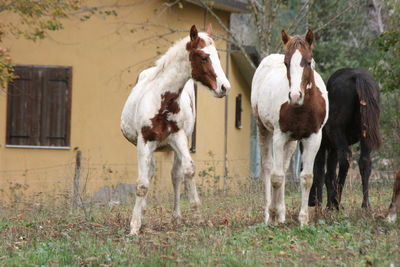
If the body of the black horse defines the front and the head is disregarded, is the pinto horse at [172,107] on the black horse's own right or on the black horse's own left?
on the black horse's own left

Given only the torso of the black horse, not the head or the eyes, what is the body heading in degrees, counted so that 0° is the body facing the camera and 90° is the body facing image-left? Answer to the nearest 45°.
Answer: approximately 135°

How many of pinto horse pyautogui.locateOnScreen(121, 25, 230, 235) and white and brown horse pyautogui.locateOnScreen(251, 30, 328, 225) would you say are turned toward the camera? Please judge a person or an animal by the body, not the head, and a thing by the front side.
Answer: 2

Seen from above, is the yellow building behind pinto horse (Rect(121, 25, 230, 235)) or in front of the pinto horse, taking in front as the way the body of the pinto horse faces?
behind

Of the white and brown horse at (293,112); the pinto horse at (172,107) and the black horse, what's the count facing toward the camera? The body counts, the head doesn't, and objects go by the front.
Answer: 2

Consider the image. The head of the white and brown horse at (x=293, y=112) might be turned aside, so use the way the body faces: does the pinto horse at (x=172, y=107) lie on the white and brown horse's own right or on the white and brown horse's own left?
on the white and brown horse's own right

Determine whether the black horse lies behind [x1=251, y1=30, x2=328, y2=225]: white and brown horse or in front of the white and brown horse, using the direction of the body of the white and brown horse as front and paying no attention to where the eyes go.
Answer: behind

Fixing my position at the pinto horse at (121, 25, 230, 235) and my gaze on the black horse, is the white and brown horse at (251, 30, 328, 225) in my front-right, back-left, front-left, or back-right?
front-right

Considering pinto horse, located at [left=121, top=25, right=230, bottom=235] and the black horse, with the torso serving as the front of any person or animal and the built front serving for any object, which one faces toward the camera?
the pinto horse

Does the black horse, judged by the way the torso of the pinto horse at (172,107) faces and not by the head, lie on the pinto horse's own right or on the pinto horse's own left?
on the pinto horse's own left

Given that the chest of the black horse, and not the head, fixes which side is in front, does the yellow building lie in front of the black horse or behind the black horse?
in front

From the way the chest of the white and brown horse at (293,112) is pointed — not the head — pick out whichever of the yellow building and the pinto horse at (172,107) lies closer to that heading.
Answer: the pinto horse

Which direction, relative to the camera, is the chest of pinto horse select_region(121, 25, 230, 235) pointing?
toward the camera

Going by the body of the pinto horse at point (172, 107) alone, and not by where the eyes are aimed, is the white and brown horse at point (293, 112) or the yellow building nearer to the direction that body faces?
the white and brown horse
